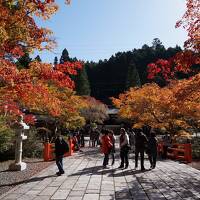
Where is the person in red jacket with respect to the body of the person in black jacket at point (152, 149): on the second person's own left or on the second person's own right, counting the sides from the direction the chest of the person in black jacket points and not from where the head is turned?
on the second person's own left

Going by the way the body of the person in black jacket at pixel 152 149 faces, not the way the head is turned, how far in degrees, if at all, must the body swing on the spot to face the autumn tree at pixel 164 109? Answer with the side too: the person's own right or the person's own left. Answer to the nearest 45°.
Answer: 0° — they already face it

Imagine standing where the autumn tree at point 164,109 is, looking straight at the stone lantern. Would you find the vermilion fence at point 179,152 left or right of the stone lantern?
left

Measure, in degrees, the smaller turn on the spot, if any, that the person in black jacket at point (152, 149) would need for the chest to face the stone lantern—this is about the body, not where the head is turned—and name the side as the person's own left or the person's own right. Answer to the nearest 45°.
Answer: approximately 90° to the person's own left
